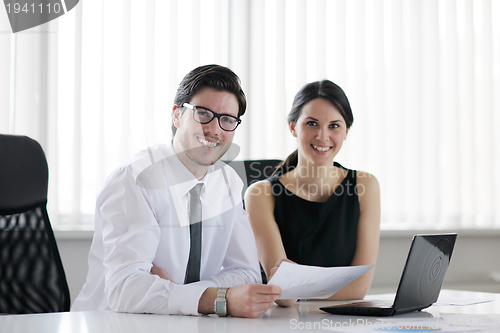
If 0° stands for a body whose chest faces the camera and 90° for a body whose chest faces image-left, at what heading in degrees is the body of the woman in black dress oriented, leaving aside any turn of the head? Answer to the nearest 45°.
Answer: approximately 0°

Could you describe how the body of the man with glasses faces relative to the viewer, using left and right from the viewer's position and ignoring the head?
facing the viewer and to the right of the viewer

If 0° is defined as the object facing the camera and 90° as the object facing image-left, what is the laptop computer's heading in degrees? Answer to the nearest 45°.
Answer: approximately 135°
